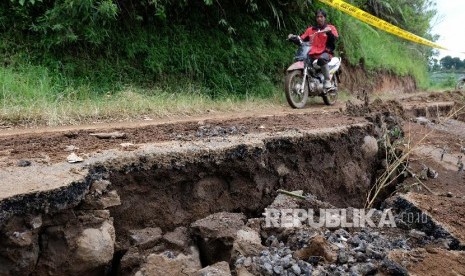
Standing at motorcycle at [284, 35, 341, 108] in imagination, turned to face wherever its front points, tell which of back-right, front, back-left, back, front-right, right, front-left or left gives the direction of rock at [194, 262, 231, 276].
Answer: front-left

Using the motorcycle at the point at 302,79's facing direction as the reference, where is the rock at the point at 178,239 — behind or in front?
in front

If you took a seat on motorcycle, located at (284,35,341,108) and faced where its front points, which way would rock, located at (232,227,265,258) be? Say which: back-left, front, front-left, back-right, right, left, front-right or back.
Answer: front-left

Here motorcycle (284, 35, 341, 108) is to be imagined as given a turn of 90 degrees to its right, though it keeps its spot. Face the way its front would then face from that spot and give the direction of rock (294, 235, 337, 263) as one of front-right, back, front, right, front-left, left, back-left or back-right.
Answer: back-left

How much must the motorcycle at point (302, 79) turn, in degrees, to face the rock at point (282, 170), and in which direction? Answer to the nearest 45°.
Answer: approximately 45° to its left

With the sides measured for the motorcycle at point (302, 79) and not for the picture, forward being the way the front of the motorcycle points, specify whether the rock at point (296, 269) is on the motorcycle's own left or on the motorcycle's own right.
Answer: on the motorcycle's own left

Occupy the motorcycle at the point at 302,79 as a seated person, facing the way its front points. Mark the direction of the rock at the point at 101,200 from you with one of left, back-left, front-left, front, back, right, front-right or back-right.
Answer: front-left

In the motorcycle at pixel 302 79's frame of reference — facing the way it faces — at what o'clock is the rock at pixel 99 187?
The rock is roughly at 11 o'clock from the motorcycle.

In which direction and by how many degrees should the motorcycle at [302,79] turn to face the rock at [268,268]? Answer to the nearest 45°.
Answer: approximately 45° to its left

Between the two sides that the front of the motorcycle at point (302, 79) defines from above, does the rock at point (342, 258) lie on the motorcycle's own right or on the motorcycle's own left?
on the motorcycle's own left

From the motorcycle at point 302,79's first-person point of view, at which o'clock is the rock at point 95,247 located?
The rock is roughly at 11 o'clock from the motorcycle.

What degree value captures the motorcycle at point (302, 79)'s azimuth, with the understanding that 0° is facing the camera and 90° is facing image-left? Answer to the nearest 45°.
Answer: approximately 45°

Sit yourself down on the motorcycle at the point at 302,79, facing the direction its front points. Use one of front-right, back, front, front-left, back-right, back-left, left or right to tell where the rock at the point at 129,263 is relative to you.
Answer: front-left

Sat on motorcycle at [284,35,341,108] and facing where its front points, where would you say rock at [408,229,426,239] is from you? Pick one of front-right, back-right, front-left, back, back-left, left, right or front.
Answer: front-left

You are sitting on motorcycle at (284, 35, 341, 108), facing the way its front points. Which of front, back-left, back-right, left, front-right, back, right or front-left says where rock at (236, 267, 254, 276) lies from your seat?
front-left

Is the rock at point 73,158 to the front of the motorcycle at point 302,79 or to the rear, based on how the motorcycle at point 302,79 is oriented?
to the front
